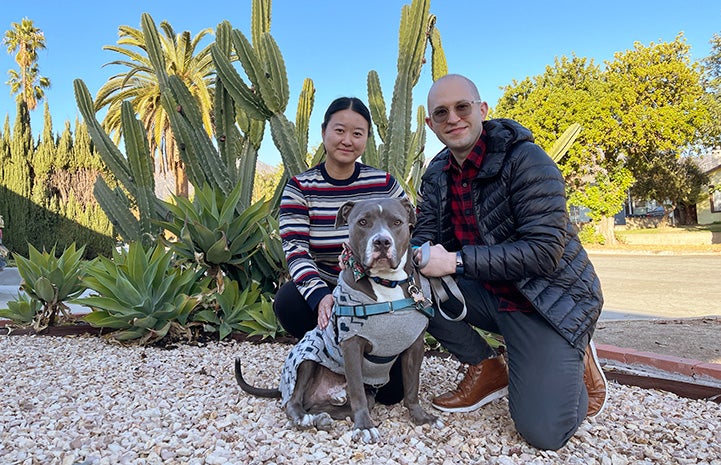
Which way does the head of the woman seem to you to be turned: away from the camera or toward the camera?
toward the camera

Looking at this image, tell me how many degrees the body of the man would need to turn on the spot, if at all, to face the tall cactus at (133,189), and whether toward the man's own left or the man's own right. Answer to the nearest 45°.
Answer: approximately 90° to the man's own right

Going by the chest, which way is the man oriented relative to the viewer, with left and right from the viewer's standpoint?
facing the viewer and to the left of the viewer

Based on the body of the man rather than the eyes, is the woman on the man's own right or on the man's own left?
on the man's own right

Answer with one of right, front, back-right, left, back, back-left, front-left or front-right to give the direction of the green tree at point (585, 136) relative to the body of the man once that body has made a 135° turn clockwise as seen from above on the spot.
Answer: front

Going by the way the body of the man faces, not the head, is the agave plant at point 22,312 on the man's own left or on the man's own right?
on the man's own right

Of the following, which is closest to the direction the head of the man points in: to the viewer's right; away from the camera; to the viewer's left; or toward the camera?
toward the camera

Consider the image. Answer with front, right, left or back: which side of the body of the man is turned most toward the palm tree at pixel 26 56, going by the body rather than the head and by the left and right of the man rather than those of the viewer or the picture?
right

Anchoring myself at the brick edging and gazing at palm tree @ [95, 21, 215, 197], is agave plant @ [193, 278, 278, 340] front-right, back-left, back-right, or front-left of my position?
front-left

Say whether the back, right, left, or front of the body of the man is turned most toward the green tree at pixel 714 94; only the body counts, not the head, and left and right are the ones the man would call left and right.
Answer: back

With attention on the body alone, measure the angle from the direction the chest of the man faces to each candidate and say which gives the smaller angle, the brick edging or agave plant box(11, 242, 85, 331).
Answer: the agave plant

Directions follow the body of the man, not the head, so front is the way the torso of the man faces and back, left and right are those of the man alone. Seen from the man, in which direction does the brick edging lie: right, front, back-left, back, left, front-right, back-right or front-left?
back

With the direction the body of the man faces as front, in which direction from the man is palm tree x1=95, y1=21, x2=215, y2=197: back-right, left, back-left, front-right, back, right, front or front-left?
right

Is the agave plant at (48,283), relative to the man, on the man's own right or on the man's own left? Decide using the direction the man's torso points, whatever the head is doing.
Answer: on the man's own right

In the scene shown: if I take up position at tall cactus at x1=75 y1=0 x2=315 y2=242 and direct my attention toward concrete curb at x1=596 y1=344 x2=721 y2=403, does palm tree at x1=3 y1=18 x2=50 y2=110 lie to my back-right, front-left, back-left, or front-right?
back-left

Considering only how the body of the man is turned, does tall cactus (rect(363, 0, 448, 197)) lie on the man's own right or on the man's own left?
on the man's own right
